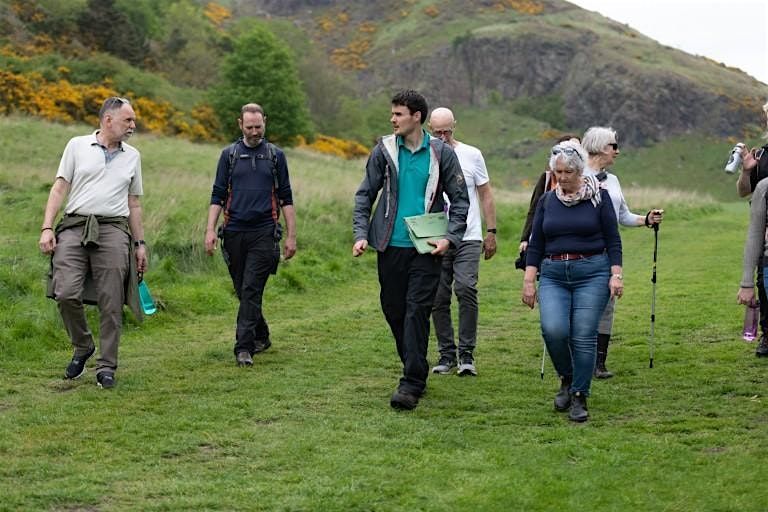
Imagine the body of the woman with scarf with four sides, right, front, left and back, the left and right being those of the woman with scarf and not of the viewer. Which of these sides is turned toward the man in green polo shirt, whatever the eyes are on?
right

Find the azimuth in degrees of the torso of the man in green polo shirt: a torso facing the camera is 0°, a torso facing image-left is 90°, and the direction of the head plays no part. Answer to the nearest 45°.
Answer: approximately 0°

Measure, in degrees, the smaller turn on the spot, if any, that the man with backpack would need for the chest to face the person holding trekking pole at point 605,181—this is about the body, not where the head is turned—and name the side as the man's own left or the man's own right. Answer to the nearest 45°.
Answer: approximately 90° to the man's own left

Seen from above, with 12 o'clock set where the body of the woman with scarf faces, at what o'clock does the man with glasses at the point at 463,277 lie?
The man with glasses is roughly at 5 o'clock from the woman with scarf.

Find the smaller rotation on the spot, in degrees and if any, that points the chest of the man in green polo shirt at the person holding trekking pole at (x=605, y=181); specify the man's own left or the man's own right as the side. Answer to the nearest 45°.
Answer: approximately 135° to the man's own left
